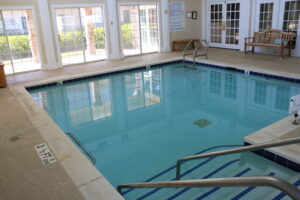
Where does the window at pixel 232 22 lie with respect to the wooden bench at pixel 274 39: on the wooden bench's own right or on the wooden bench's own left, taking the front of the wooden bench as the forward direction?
on the wooden bench's own right

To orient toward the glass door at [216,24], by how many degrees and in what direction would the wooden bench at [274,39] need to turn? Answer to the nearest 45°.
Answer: approximately 90° to its right

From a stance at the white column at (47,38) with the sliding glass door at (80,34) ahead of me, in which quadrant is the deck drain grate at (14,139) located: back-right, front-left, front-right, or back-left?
back-right

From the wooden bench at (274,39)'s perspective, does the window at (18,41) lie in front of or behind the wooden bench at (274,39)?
in front

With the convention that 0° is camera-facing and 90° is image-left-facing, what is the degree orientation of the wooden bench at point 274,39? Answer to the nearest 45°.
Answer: approximately 45°

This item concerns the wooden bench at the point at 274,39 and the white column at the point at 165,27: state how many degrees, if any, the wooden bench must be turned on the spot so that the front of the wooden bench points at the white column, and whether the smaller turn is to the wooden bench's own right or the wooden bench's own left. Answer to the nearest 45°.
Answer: approximately 45° to the wooden bench's own right

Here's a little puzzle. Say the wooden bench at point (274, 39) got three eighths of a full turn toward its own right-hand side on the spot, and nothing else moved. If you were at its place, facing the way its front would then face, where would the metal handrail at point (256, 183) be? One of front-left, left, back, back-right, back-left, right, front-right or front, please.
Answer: back

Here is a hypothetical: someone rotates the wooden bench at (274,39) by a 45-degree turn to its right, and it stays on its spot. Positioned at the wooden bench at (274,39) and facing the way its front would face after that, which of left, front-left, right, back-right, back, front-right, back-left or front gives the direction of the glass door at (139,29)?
front

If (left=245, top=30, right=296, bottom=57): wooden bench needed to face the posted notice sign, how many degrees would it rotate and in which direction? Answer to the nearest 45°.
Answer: approximately 45° to its right

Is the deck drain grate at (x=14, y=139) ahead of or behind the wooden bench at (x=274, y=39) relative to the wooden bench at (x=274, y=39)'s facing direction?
ahead
